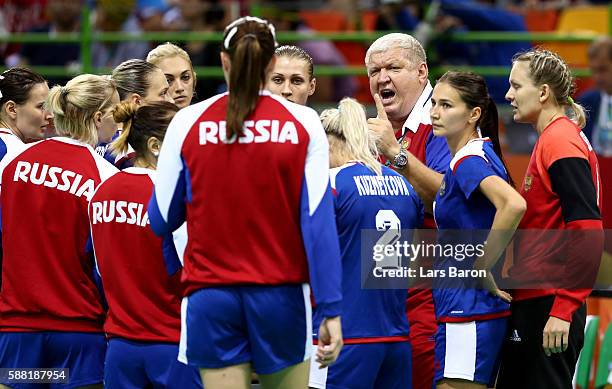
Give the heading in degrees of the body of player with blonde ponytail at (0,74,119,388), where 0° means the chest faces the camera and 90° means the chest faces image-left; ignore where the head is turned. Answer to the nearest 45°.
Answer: approximately 225°

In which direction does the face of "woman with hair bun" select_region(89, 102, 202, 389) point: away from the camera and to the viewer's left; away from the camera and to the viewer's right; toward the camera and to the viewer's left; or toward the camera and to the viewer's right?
away from the camera and to the viewer's right

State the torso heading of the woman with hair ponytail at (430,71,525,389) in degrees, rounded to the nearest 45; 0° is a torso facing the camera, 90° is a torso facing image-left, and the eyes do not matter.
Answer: approximately 90°

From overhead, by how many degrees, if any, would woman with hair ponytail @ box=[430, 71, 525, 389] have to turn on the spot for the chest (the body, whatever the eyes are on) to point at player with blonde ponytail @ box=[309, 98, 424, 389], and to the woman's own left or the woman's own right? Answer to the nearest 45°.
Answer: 0° — they already face them

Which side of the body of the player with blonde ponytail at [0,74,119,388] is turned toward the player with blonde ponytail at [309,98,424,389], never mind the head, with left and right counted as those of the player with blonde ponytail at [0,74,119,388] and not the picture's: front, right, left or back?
right

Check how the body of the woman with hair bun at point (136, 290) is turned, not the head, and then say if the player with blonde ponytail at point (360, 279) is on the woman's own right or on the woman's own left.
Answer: on the woman's own right

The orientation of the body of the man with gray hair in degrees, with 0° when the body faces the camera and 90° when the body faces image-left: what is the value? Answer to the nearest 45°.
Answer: approximately 45°

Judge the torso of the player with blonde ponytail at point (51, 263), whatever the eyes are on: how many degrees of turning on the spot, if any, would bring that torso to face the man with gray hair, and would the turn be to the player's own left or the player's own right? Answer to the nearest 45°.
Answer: approximately 45° to the player's own right

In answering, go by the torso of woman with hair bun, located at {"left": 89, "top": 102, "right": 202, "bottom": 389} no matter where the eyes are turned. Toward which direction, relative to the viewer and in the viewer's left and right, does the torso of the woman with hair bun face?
facing away from the viewer and to the right of the viewer
